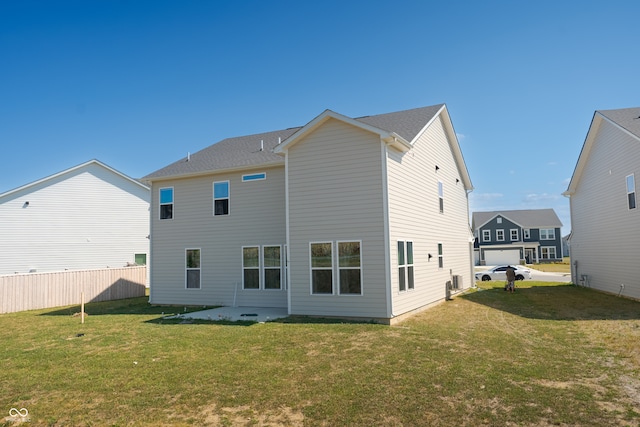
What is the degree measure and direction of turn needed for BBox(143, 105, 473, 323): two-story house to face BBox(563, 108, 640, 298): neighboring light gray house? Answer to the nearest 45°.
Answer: approximately 45° to its right

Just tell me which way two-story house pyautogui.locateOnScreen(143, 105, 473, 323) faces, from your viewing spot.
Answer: facing away from the viewer and to the right of the viewer

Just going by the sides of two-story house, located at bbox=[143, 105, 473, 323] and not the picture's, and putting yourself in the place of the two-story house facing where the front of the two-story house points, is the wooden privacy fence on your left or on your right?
on your left

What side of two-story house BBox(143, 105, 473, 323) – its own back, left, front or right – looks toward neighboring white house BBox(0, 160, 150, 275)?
left
